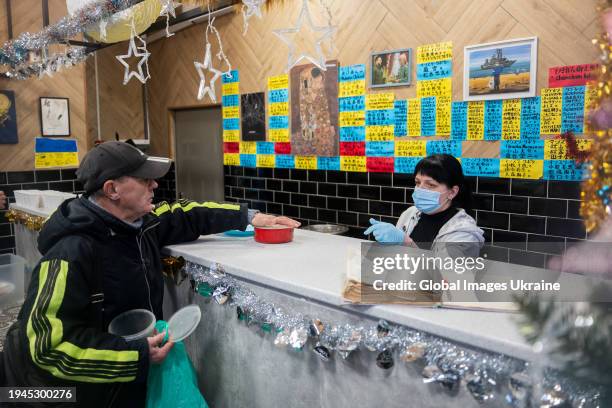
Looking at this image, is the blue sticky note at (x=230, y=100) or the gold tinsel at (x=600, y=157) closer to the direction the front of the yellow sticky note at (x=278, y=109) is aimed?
the gold tinsel

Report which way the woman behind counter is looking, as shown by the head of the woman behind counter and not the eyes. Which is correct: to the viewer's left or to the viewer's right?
to the viewer's left

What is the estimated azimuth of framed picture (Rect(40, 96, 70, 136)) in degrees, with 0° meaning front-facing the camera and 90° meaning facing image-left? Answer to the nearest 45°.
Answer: approximately 0°

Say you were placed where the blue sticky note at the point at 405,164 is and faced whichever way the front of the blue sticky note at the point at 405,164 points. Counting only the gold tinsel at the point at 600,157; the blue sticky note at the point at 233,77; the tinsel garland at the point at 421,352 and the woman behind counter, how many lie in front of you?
3

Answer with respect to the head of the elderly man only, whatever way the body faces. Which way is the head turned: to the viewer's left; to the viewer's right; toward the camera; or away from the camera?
to the viewer's right
